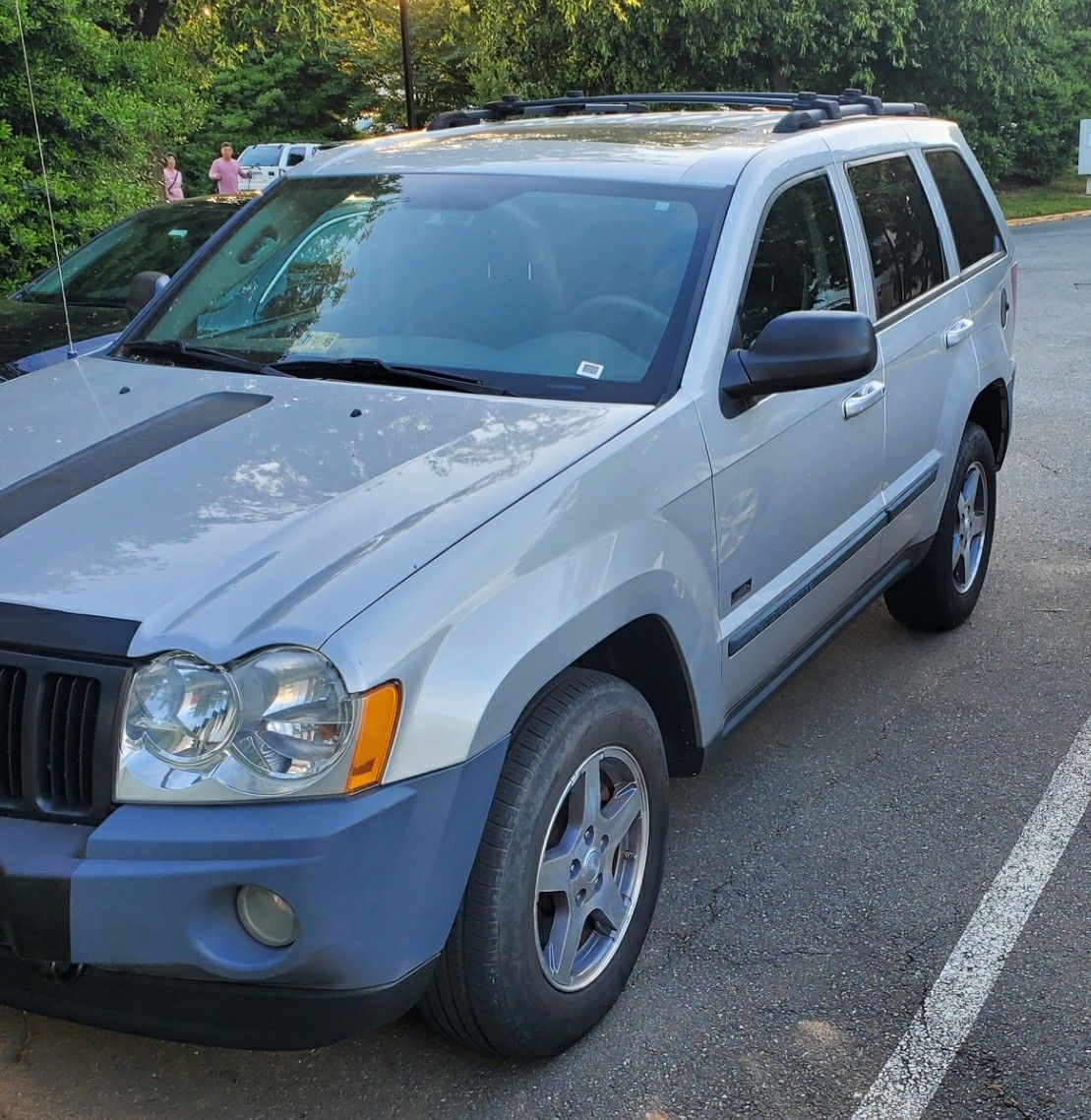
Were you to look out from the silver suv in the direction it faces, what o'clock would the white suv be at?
The white suv is roughly at 4 o'clock from the silver suv.

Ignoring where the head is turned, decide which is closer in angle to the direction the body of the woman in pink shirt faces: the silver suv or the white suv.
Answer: the silver suv

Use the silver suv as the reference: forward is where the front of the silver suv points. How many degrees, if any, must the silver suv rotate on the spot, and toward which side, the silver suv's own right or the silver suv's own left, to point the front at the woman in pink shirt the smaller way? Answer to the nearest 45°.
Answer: approximately 135° to the silver suv's own right

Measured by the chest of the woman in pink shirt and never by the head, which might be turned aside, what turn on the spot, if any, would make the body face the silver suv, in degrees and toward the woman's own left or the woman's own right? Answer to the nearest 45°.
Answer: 0° — they already face it

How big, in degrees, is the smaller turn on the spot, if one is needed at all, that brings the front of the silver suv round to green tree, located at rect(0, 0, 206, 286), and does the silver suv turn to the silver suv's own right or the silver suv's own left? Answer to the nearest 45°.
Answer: approximately 135° to the silver suv's own right

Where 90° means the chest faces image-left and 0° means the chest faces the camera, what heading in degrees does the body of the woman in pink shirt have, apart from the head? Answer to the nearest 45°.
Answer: approximately 0°

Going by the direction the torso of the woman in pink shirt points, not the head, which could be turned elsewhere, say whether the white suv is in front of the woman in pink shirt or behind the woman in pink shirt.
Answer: behind

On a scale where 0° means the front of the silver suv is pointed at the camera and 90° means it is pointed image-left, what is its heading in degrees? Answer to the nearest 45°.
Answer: approximately 45°
